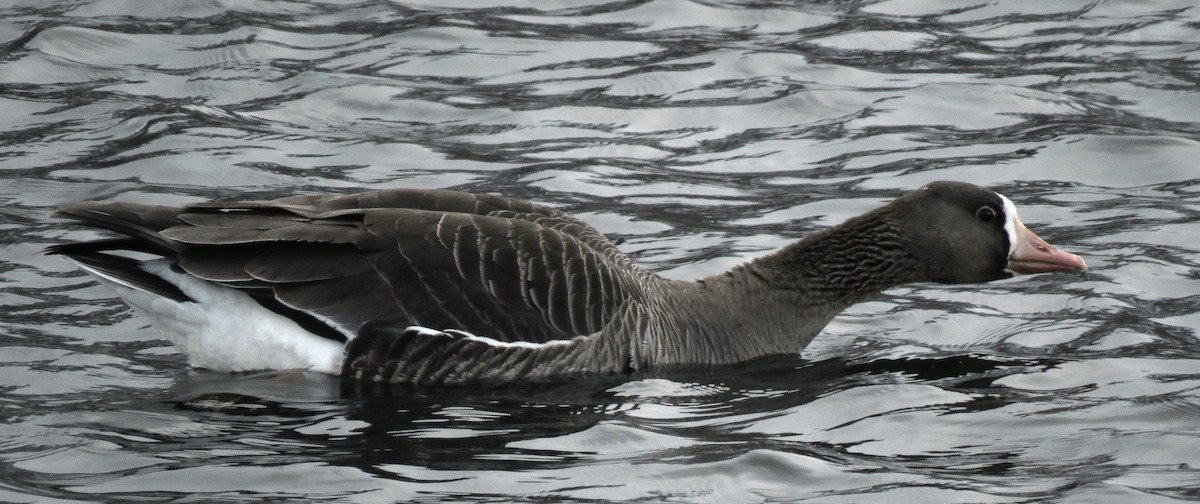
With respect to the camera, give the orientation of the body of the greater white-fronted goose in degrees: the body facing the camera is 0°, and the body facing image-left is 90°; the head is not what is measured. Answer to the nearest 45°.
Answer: approximately 270°
